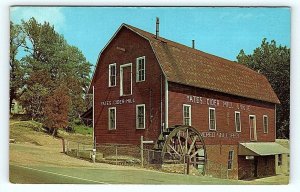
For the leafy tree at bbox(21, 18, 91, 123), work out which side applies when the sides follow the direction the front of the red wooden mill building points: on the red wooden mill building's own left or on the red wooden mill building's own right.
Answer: on the red wooden mill building's own right
